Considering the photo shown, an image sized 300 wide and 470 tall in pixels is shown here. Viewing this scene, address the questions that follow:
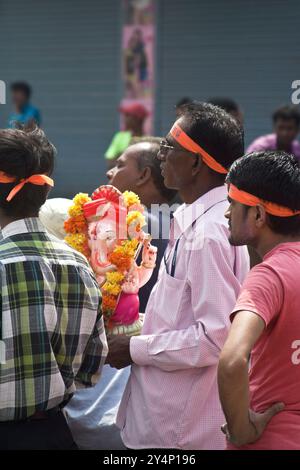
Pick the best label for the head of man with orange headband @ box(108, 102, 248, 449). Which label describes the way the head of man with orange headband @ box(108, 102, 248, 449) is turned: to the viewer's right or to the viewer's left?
to the viewer's left

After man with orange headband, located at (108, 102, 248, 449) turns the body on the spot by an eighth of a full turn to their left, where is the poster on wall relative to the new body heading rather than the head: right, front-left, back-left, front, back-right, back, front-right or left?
back-right

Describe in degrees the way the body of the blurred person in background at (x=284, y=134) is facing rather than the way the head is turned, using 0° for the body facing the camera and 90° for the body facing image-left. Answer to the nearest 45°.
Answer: approximately 0°

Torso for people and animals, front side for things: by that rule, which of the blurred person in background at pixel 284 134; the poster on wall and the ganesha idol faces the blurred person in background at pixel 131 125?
the poster on wall

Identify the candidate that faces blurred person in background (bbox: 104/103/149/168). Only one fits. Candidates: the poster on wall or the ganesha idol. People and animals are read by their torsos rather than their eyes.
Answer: the poster on wall

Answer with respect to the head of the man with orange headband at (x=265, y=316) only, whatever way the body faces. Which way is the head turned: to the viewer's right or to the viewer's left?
to the viewer's left

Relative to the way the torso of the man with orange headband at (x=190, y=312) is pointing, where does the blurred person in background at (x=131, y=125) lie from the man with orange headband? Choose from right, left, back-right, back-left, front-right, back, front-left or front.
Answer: right

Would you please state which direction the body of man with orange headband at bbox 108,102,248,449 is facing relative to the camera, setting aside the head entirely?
to the viewer's left

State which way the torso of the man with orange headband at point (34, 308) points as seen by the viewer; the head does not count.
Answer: away from the camera

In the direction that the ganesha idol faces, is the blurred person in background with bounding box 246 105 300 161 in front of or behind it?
behind
